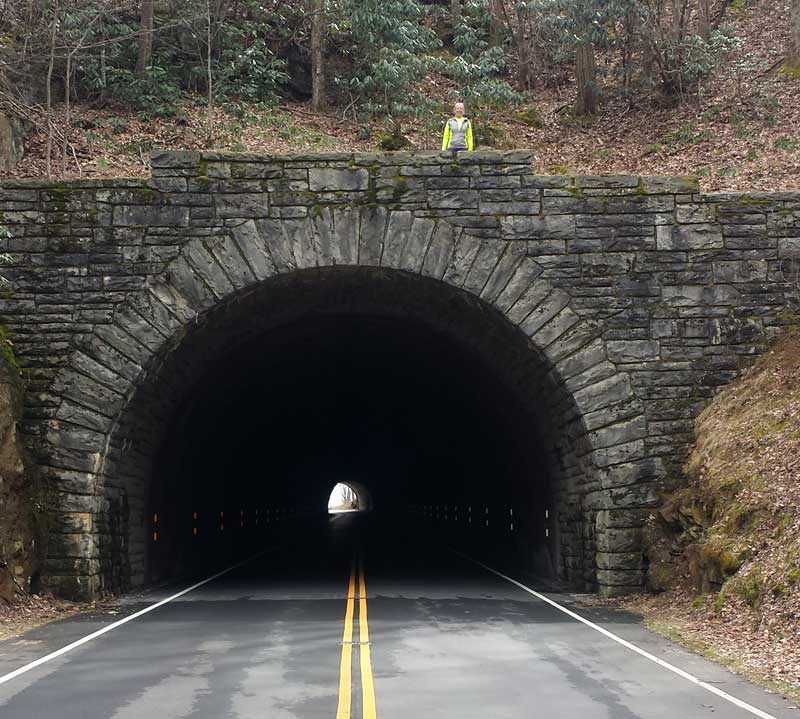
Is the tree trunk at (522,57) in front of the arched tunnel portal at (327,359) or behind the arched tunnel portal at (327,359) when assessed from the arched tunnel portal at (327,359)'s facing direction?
behind

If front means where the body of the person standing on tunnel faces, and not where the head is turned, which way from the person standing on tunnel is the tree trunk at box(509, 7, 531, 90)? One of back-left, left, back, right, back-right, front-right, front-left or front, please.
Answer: back

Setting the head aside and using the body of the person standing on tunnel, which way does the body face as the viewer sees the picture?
toward the camera

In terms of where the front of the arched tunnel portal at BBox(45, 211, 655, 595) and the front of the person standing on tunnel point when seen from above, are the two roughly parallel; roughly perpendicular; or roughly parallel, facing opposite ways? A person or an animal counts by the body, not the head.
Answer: roughly parallel

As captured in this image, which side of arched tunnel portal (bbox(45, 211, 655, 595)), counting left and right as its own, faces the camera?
front

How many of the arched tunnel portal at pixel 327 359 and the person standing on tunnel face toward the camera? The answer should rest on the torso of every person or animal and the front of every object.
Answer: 2

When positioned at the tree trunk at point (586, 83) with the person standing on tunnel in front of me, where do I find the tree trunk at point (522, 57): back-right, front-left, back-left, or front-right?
back-right

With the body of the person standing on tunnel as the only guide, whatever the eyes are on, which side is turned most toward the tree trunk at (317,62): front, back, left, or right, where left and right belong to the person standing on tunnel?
back
